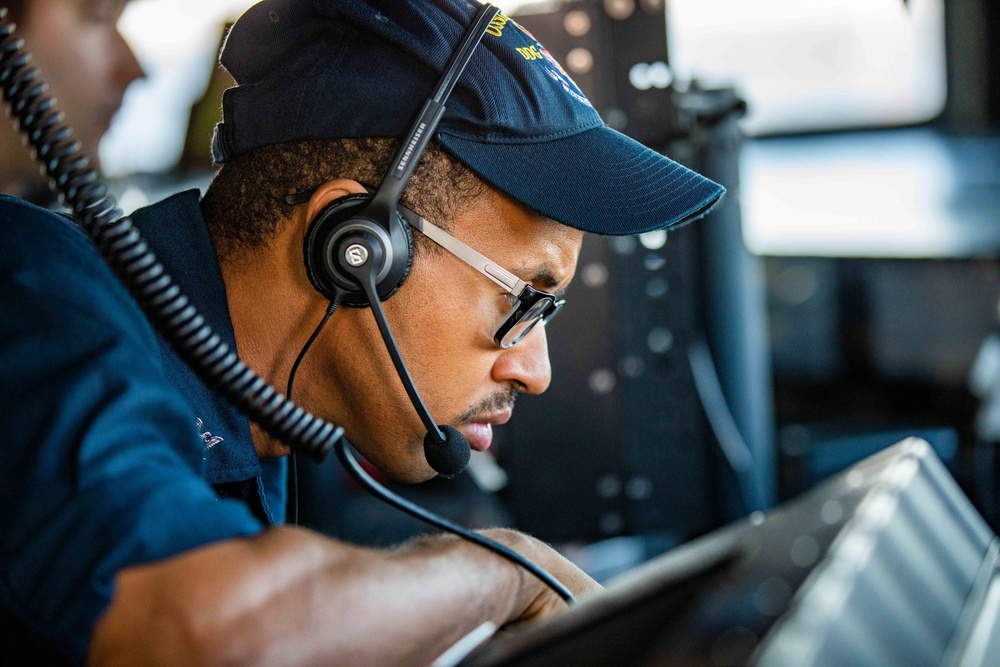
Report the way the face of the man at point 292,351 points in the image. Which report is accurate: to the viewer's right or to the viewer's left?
to the viewer's right

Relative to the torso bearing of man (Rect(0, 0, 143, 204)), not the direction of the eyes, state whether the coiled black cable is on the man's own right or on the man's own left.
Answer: on the man's own right

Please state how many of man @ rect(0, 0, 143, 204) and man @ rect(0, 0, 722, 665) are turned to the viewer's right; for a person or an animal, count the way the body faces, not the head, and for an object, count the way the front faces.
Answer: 2

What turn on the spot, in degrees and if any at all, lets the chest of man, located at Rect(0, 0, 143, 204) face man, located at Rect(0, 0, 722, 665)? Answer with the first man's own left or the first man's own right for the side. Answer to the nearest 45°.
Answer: approximately 90° to the first man's own right

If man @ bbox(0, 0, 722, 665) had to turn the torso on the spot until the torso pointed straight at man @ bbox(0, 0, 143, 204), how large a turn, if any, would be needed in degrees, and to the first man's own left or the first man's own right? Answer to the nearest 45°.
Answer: approximately 90° to the first man's own left

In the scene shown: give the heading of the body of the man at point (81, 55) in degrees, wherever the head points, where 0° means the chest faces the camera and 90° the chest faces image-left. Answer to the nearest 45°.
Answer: approximately 270°

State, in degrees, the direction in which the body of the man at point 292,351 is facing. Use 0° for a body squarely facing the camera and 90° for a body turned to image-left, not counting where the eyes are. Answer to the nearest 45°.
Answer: approximately 270°
